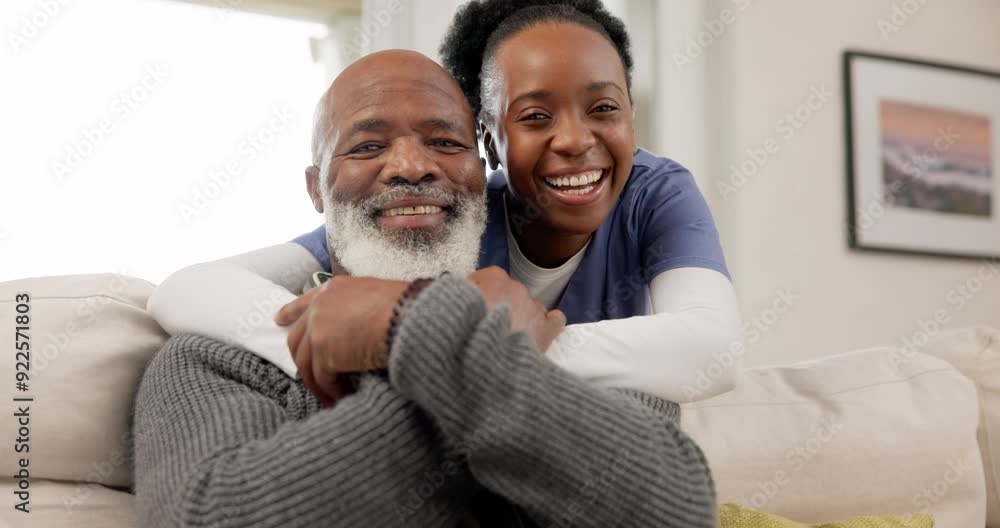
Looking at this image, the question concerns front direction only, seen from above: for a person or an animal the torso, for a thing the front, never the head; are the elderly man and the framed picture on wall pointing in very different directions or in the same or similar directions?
same or similar directions

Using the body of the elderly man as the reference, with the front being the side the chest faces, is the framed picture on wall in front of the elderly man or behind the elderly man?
behind

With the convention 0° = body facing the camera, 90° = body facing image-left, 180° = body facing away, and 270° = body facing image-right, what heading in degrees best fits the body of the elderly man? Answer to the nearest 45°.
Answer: approximately 0°

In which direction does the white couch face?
toward the camera

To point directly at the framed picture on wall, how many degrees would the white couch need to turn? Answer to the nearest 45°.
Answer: approximately 135° to its left

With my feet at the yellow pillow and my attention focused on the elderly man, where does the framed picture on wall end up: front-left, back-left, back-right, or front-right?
back-right

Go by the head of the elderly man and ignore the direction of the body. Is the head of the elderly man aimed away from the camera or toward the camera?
toward the camera

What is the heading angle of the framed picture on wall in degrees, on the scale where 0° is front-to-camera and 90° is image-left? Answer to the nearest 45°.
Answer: approximately 315°

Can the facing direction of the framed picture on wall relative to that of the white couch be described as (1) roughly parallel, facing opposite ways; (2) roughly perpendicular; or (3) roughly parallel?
roughly parallel

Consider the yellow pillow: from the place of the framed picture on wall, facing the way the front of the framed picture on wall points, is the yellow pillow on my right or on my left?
on my right

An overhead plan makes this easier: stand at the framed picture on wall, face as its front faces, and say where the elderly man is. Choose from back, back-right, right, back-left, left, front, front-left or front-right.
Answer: front-right
